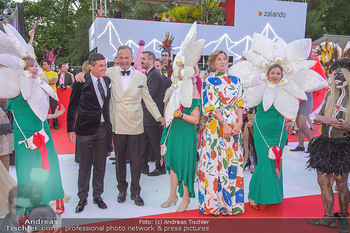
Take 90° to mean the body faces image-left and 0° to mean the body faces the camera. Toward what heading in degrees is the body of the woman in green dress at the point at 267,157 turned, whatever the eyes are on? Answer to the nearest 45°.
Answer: approximately 0°

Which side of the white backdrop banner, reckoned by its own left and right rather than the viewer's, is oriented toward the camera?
front

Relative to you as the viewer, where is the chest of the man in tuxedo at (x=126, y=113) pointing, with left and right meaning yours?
facing the viewer

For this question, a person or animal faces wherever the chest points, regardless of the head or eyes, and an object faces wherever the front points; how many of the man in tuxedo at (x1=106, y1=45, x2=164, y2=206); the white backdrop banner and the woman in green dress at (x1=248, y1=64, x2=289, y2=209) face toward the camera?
3

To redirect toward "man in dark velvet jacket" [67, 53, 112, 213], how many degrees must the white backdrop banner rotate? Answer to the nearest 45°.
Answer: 0° — it already faces them

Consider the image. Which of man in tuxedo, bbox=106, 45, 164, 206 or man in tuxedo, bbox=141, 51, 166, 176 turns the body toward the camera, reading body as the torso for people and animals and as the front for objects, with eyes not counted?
man in tuxedo, bbox=106, 45, 164, 206

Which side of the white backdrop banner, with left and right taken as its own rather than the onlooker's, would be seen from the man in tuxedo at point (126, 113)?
front

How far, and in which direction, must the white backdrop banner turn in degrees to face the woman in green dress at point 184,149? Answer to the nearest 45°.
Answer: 0° — it already faces them

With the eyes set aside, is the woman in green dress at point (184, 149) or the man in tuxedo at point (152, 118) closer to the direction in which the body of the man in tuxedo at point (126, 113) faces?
the woman in green dress

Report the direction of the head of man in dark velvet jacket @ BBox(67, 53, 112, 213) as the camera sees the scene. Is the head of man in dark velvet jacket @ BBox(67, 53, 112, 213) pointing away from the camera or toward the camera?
toward the camera
